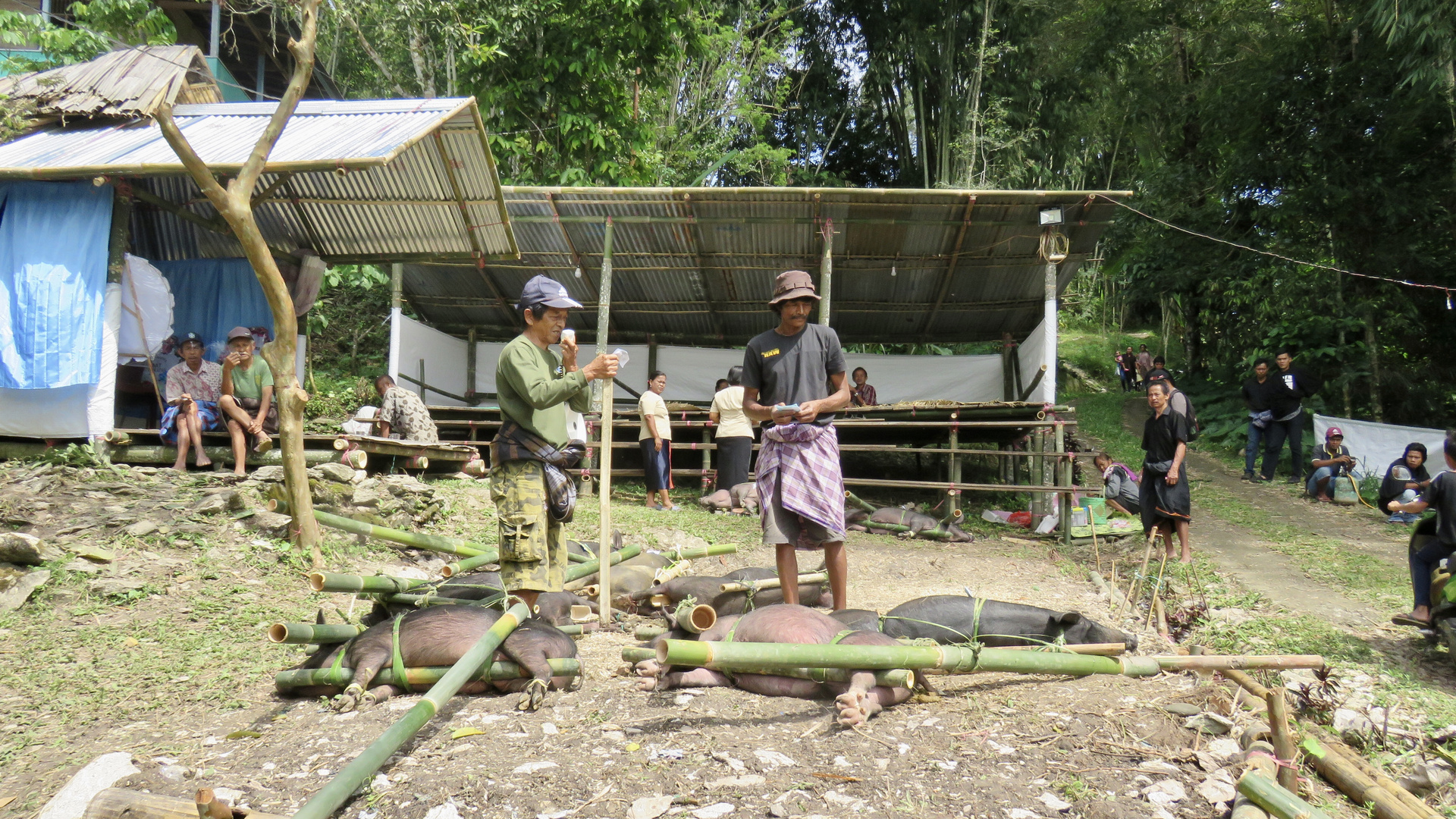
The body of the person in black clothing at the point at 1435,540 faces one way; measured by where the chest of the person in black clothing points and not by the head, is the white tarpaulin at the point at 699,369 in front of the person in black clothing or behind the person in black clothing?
in front

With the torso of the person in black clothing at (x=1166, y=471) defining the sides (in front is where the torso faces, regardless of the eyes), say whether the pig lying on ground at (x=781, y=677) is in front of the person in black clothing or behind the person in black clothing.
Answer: in front

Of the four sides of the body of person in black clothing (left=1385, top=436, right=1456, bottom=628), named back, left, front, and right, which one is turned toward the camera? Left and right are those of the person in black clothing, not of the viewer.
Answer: left

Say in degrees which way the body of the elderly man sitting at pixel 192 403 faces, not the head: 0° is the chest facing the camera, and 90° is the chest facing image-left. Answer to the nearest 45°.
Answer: approximately 0°

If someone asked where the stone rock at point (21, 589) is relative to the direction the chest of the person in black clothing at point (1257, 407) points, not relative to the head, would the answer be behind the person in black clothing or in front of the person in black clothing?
in front

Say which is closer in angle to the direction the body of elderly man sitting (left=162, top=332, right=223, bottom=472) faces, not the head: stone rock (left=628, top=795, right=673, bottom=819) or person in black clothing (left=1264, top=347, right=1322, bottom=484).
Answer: the stone rock

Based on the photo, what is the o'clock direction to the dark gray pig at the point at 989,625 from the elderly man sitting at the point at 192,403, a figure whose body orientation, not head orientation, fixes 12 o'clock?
The dark gray pig is roughly at 11 o'clock from the elderly man sitting.

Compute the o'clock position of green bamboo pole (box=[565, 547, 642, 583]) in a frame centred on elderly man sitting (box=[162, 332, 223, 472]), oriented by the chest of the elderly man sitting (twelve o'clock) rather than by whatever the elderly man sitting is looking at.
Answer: The green bamboo pole is roughly at 11 o'clock from the elderly man sitting.

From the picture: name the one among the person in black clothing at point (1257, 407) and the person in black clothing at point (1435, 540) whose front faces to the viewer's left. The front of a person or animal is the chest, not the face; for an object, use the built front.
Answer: the person in black clothing at point (1435, 540)

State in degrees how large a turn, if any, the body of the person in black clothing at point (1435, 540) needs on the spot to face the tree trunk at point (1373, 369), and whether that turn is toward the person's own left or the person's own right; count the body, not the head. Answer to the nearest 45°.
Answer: approximately 90° to the person's own right

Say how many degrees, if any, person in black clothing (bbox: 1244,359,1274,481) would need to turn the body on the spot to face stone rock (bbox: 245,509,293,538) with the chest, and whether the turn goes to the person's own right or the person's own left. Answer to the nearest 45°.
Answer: approximately 45° to the person's own right

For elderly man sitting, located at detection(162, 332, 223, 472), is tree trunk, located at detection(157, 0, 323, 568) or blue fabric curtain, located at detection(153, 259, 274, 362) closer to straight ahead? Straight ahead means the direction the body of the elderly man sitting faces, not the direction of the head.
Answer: the tree trunk
